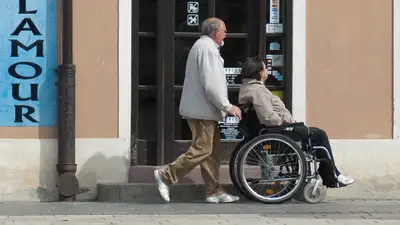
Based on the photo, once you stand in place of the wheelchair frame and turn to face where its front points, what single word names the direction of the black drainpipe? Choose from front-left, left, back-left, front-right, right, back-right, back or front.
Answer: back

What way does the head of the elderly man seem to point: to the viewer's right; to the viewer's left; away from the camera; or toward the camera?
to the viewer's right

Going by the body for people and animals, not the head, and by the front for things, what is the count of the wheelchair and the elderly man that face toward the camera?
0

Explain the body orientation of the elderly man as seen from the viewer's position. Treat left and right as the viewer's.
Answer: facing to the right of the viewer

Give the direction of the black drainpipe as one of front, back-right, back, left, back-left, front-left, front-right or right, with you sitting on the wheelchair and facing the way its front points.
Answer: back

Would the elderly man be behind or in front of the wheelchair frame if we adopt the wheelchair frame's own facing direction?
behind

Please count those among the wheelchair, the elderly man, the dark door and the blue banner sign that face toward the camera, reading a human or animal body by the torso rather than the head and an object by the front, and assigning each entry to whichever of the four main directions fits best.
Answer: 2

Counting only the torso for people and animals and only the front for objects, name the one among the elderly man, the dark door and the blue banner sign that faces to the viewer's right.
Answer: the elderly man

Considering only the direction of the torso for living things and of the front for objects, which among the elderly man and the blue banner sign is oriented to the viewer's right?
the elderly man

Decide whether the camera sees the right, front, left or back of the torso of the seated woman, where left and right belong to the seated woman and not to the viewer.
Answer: right

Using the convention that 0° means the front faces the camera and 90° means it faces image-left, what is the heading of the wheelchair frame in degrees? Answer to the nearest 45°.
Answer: approximately 270°

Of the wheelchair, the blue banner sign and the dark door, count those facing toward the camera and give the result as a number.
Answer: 2

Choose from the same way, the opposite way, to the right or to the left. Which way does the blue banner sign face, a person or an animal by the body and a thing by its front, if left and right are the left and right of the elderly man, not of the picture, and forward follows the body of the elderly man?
to the right

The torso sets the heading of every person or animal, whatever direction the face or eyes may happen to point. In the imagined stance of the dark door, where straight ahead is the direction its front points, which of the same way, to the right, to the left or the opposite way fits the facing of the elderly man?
to the left

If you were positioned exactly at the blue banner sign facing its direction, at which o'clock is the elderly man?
The elderly man is roughly at 10 o'clock from the blue banner sign.
